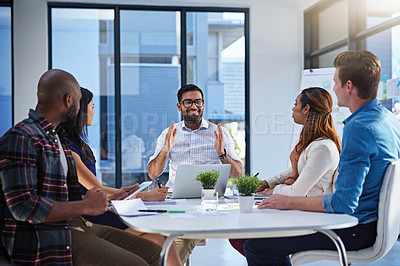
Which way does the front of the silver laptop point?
away from the camera

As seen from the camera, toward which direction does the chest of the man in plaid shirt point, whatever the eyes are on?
to the viewer's right

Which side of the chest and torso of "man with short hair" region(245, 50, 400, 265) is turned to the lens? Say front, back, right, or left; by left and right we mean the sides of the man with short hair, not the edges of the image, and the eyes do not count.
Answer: left

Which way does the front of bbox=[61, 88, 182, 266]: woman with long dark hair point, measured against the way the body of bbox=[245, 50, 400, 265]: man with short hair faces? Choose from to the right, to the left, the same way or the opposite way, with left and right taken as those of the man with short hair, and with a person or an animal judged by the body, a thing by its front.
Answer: the opposite way

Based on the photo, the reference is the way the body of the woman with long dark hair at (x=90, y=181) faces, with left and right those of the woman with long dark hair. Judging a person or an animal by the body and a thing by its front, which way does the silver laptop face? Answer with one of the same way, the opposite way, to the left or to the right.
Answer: to the left

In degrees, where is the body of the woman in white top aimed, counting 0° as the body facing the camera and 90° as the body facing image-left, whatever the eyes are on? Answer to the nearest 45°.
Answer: approximately 90°

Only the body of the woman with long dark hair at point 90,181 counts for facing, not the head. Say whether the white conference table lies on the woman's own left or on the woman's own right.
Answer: on the woman's own right

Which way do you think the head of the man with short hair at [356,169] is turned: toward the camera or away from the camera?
away from the camera

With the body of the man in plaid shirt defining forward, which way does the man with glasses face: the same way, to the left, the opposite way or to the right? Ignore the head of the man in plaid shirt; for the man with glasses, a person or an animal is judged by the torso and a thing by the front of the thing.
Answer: to the right

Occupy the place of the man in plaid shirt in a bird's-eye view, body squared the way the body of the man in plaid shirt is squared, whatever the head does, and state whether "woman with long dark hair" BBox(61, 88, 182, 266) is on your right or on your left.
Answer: on your left

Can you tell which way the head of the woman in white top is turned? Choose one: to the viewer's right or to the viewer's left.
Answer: to the viewer's left

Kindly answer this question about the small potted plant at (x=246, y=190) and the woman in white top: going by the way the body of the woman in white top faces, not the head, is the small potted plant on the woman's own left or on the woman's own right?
on the woman's own left
